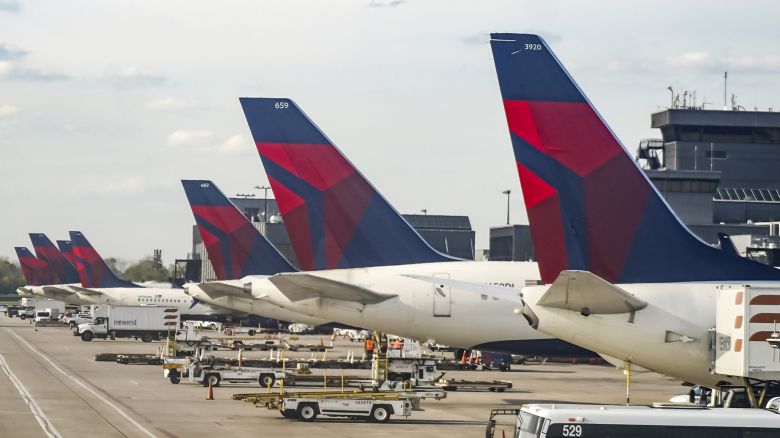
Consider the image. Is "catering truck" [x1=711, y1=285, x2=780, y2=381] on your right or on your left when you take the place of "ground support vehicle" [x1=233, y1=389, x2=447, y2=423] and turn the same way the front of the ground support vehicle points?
on your left
